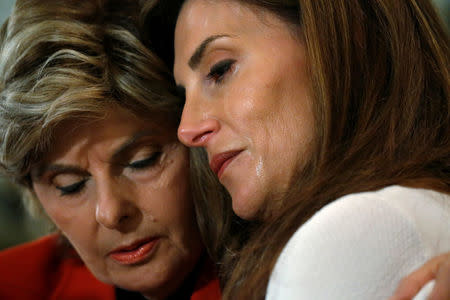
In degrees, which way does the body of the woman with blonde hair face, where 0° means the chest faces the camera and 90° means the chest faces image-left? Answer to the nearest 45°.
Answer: approximately 0°

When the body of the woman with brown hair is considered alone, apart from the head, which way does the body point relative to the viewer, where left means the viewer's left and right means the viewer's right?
facing to the left of the viewer
